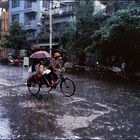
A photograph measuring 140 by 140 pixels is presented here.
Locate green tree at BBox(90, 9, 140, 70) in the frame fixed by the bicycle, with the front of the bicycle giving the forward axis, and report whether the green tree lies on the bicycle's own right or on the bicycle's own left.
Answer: on the bicycle's own left

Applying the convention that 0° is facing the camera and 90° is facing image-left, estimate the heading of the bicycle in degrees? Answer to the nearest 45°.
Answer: approximately 315°

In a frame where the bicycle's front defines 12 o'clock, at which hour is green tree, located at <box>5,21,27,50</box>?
The green tree is roughly at 7 o'clock from the bicycle.
